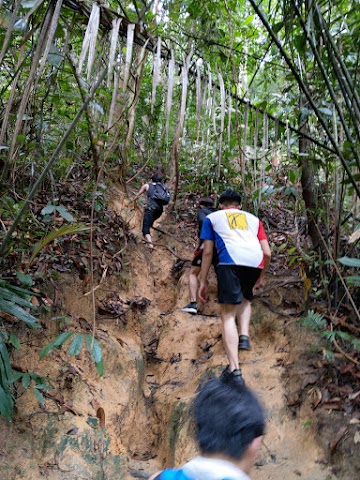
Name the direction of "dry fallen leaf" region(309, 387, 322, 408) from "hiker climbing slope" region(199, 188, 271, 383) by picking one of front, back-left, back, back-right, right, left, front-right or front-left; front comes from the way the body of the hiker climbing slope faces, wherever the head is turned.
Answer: back-right

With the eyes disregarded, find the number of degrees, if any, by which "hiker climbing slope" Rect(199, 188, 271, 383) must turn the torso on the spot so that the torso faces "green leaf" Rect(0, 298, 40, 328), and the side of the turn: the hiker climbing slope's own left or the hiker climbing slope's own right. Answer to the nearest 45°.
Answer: approximately 135° to the hiker climbing slope's own left

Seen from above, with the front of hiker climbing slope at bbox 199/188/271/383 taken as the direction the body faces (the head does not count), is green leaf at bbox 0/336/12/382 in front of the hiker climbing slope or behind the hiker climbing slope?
behind

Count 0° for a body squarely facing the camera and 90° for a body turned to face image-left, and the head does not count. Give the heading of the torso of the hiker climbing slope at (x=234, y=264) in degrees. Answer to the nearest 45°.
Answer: approximately 180°

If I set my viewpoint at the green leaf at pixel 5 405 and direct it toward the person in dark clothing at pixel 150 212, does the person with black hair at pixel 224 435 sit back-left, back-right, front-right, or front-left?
back-right

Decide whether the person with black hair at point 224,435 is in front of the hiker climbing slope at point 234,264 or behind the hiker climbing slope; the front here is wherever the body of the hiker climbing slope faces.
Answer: behind
